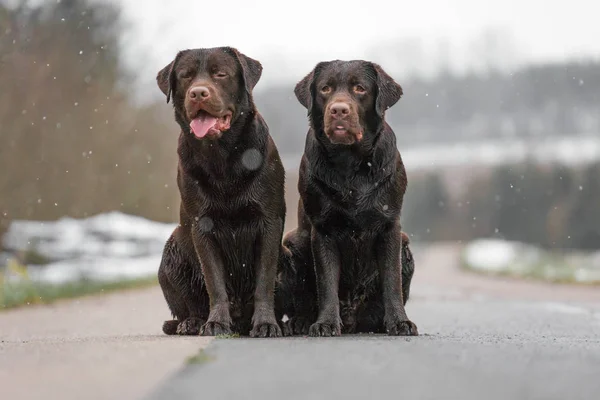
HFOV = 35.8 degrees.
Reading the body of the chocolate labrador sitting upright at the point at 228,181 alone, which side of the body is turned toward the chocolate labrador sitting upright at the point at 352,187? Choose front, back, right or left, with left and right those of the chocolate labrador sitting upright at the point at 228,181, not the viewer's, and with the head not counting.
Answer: left

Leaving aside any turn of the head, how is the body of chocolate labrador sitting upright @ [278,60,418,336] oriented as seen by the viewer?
toward the camera

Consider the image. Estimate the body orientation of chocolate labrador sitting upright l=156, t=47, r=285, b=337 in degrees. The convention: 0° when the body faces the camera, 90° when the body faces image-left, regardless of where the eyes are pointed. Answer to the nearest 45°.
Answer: approximately 0°

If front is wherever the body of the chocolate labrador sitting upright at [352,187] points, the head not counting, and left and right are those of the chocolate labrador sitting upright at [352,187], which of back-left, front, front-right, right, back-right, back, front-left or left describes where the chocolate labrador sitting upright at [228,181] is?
right

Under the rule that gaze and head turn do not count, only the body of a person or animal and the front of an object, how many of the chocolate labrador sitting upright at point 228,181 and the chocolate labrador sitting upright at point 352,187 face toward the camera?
2

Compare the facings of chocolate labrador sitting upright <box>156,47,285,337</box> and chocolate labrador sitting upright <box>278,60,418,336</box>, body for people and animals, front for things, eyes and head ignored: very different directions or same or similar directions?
same or similar directions
